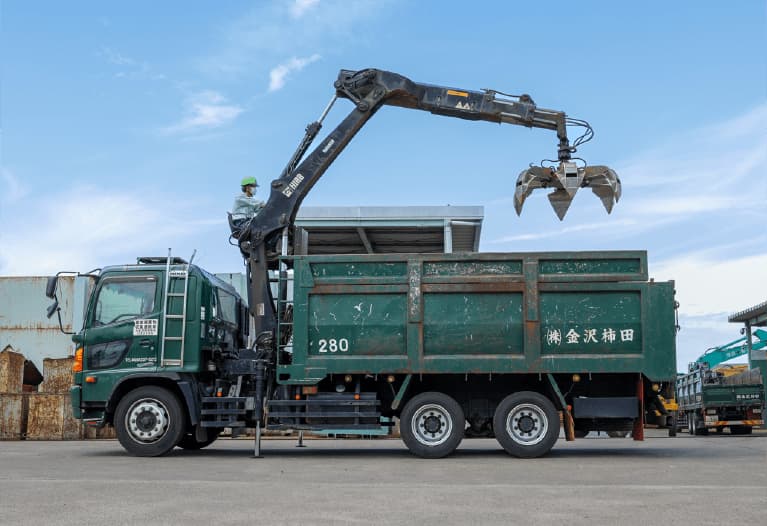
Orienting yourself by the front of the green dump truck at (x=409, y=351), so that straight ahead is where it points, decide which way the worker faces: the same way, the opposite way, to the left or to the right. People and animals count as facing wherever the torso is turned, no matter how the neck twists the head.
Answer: the opposite way

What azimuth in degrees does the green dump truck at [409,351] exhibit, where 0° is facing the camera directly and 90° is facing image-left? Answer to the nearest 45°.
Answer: approximately 90°

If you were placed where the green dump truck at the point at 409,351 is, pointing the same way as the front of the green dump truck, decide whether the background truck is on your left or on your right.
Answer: on your right

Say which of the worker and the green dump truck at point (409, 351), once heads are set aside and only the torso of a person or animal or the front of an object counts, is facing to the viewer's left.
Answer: the green dump truck

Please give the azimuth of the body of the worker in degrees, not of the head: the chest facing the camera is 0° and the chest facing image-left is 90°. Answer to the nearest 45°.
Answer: approximately 270°

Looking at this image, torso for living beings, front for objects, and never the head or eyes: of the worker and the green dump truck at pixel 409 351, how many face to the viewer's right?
1

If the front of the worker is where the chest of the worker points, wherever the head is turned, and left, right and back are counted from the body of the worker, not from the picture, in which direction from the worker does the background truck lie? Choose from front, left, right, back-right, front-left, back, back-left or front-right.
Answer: front-left
